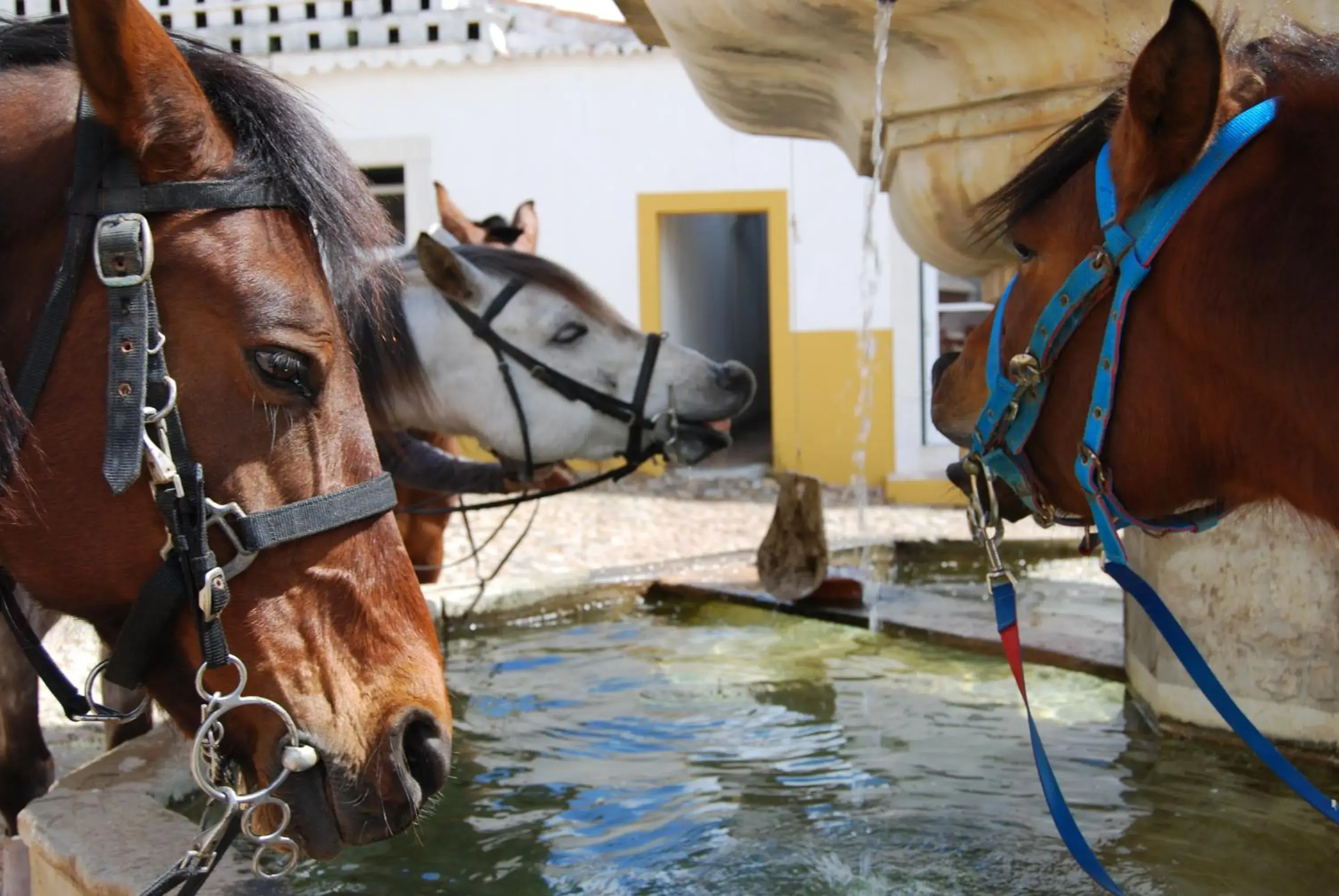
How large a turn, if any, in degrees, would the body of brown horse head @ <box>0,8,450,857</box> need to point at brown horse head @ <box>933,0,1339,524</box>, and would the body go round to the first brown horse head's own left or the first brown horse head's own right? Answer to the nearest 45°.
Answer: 0° — it already faces it

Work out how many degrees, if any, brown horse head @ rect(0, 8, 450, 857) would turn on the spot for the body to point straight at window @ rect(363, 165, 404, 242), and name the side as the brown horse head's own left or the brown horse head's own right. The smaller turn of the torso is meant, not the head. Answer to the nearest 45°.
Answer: approximately 90° to the brown horse head's own left

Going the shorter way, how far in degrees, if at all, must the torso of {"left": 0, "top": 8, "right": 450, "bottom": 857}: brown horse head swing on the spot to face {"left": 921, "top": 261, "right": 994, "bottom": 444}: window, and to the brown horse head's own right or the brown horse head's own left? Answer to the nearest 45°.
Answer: approximately 45° to the brown horse head's own left

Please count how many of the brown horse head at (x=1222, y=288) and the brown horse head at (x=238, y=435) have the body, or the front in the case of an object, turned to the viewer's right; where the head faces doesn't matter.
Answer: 1

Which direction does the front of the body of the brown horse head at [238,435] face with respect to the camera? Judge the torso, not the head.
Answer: to the viewer's right

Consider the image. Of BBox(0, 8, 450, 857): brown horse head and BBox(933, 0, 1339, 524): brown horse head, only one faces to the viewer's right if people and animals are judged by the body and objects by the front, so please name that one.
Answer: BBox(0, 8, 450, 857): brown horse head

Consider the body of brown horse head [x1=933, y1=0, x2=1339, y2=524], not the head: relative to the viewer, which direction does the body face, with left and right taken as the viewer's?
facing away from the viewer and to the left of the viewer

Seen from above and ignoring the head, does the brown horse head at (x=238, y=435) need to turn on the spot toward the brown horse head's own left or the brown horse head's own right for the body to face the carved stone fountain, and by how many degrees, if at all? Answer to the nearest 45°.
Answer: approximately 45° to the brown horse head's own left
